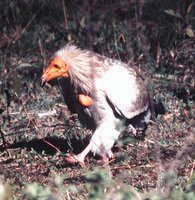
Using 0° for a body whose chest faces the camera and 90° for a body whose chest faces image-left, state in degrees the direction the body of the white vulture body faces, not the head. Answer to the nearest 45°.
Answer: approximately 90°
